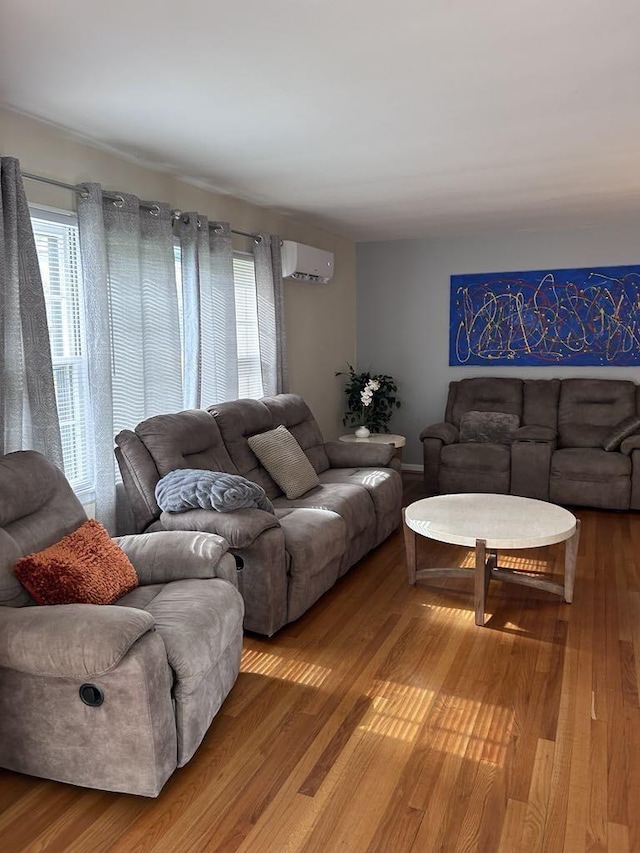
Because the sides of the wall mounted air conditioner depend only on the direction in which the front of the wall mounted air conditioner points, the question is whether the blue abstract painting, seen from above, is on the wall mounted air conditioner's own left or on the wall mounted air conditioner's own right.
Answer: on the wall mounted air conditioner's own left

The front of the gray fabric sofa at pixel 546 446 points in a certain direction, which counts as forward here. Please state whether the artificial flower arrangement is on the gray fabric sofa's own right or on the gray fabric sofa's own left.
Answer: on the gray fabric sofa's own right

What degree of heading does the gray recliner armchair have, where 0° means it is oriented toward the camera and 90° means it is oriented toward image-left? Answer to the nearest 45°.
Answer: approximately 315°

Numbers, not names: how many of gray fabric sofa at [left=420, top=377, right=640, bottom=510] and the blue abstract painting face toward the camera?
2

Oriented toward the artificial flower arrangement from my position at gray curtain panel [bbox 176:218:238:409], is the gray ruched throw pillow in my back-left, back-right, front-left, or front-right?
back-right

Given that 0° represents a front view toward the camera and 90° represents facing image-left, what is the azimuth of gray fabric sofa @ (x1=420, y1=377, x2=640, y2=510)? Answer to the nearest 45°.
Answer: approximately 0°

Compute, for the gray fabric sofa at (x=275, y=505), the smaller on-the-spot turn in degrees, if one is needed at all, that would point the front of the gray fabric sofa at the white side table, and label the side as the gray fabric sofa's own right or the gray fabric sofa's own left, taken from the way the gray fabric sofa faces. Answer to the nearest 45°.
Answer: approximately 90° to the gray fabric sofa's own left

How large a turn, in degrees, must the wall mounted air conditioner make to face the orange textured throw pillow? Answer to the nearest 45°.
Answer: approximately 45° to its right

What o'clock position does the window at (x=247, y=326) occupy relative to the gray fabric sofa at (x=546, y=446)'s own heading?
The window is roughly at 2 o'clock from the gray fabric sofa.

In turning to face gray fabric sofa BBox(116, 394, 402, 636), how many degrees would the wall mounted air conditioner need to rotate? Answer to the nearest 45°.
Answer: approximately 45° to its right

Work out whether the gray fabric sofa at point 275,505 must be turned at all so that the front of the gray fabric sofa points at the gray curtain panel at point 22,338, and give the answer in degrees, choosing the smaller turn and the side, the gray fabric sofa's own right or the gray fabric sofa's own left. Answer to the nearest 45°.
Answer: approximately 135° to the gray fabric sofa's own right
